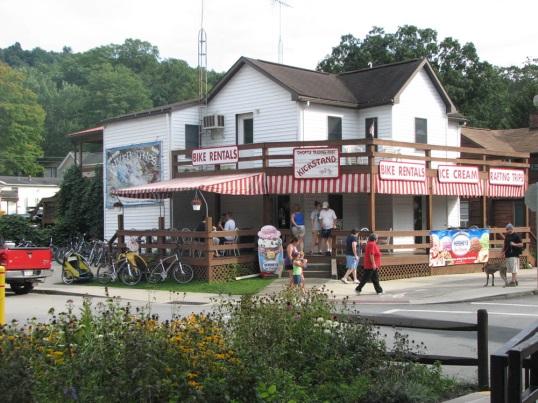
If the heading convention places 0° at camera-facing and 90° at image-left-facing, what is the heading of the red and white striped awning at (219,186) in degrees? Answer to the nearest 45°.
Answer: approximately 45°

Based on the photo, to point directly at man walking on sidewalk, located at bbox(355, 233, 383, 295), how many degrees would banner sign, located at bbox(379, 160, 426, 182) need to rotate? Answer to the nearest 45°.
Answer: approximately 45° to its right

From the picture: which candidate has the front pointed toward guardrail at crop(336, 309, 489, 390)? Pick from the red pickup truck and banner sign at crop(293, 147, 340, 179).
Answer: the banner sign

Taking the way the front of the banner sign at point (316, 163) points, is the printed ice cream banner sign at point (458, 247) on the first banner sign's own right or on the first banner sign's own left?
on the first banner sign's own left

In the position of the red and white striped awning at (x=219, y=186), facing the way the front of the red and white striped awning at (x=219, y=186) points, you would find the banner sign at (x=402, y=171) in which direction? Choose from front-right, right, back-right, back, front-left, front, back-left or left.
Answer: back-left

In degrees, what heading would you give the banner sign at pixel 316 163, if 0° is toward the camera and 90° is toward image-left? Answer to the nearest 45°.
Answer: approximately 0°

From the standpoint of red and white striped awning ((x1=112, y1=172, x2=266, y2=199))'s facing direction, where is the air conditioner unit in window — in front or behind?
behind

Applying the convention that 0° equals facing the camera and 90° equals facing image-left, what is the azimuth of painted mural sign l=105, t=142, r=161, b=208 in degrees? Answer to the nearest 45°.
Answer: approximately 45°

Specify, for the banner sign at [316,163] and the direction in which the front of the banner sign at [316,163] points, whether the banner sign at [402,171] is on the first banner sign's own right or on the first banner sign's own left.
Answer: on the first banner sign's own left

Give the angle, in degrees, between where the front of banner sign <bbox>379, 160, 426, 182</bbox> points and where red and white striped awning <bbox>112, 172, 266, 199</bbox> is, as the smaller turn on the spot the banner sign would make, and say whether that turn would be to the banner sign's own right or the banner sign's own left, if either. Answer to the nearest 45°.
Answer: approximately 135° to the banner sign's own right

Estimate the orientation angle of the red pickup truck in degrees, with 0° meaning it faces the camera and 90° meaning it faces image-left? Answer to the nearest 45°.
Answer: approximately 180°

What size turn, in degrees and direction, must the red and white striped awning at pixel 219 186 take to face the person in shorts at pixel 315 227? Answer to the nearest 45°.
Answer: approximately 135° to its left
